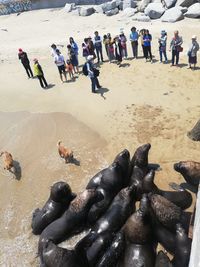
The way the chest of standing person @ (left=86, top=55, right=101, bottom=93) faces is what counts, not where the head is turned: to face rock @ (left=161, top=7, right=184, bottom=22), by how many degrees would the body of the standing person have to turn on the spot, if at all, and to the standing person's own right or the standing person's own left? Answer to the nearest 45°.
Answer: approximately 90° to the standing person's own left

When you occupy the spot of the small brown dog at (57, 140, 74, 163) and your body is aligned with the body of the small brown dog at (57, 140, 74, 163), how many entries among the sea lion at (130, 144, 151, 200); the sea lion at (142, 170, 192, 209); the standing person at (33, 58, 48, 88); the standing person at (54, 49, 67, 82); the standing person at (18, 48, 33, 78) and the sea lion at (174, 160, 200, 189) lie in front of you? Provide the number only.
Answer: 3

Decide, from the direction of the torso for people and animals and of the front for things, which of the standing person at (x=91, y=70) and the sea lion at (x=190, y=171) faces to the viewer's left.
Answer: the sea lion

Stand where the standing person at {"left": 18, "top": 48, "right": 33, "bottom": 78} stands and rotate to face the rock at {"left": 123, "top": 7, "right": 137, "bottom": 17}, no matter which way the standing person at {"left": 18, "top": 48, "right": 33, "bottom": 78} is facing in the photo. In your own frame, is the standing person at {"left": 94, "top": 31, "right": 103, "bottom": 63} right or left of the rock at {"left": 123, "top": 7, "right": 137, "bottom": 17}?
right

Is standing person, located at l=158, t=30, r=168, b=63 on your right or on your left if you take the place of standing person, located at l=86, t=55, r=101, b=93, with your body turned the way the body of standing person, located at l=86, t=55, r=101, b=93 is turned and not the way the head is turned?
on your left

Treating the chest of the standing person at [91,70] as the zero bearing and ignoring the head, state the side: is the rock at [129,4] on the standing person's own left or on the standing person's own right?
on the standing person's own left

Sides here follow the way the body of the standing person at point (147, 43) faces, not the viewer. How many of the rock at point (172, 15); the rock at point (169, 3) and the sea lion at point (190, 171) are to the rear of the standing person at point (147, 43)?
2

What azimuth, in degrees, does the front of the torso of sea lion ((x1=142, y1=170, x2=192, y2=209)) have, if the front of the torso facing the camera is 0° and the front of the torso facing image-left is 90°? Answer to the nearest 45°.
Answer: approximately 90°

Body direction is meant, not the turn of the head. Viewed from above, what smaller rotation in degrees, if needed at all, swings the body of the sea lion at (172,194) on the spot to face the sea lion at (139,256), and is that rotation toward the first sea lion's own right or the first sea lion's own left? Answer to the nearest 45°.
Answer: approximately 90° to the first sea lion's own left
